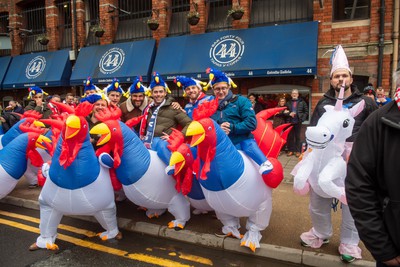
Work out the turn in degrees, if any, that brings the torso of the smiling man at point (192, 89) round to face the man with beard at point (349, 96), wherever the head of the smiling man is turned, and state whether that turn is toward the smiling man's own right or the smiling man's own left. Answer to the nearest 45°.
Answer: approximately 90° to the smiling man's own left

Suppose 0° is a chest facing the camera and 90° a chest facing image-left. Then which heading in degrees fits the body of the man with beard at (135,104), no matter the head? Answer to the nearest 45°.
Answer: approximately 0°

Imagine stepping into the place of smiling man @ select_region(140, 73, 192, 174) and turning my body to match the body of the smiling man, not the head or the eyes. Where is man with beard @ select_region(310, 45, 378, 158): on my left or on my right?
on my left

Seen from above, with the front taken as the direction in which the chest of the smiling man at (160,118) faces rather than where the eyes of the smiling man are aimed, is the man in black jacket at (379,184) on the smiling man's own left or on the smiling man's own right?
on the smiling man's own left

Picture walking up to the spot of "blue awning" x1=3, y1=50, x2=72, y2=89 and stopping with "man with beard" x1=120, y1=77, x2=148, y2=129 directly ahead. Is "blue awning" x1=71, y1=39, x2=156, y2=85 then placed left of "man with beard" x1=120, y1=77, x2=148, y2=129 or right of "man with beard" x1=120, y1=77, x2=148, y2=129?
left

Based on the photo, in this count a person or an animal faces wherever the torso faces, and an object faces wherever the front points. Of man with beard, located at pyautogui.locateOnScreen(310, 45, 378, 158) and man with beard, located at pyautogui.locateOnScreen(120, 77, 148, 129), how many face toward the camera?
2

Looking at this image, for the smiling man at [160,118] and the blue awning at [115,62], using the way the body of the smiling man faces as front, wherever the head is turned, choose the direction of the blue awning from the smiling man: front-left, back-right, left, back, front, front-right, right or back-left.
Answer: back-right
